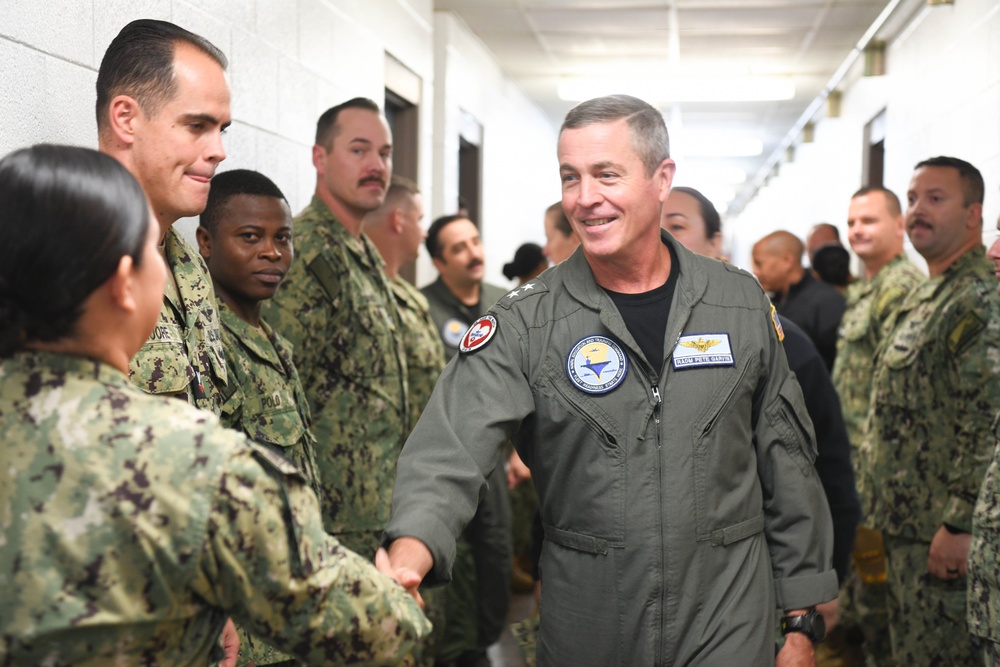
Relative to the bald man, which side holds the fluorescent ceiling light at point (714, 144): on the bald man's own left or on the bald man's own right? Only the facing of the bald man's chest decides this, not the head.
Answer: on the bald man's own right

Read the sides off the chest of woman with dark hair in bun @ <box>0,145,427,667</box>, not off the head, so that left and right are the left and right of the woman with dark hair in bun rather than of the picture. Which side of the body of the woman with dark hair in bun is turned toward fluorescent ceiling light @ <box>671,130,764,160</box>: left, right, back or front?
front

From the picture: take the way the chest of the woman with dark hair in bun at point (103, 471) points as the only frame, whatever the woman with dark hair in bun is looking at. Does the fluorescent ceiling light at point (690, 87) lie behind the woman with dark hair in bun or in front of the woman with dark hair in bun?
in front

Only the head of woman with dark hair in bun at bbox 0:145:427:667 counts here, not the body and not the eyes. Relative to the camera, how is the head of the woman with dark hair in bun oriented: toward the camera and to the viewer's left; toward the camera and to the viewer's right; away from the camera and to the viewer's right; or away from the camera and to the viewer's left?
away from the camera and to the viewer's right

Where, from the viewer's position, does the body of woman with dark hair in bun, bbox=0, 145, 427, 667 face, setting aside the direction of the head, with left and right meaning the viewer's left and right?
facing away from the viewer and to the right of the viewer

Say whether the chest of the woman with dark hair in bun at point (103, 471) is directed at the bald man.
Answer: yes
